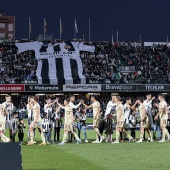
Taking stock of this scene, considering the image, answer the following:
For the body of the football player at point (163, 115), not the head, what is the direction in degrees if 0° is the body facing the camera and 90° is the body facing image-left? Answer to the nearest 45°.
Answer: approximately 90°
